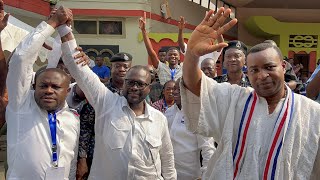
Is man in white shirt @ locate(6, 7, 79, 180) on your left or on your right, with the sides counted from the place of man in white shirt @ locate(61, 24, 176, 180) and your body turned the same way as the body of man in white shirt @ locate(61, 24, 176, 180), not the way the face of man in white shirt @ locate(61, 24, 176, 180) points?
on your right

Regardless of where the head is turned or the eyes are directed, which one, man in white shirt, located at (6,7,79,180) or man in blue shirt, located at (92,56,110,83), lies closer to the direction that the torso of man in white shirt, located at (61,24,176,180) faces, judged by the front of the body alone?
the man in white shirt

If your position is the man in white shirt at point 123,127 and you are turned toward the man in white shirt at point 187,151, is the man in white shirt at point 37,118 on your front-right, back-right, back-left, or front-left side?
back-left

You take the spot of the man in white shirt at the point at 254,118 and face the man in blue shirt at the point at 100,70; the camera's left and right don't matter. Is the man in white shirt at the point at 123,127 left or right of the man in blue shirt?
left

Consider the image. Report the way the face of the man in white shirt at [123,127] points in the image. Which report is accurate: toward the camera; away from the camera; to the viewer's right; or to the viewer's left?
toward the camera

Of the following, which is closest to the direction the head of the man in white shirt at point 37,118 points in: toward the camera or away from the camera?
toward the camera

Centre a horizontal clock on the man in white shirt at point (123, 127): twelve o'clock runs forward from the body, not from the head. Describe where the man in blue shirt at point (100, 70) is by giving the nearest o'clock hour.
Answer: The man in blue shirt is roughly at 6 o'clock from the man in white shirt.

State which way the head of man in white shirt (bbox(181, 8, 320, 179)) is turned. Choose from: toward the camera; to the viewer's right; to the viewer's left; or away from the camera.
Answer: toward the camera

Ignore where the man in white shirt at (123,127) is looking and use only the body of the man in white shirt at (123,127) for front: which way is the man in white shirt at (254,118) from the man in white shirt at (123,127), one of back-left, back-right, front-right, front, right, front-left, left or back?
front-left

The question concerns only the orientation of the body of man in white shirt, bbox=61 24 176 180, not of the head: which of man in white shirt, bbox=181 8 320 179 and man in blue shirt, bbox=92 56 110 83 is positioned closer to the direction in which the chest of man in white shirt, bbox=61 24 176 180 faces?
the man in white shirt

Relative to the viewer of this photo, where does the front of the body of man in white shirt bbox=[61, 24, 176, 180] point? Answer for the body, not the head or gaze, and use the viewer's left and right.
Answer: facing the viewer

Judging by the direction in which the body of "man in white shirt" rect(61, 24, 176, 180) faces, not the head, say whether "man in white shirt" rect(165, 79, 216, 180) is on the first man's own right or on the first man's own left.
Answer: on the first man's own left
